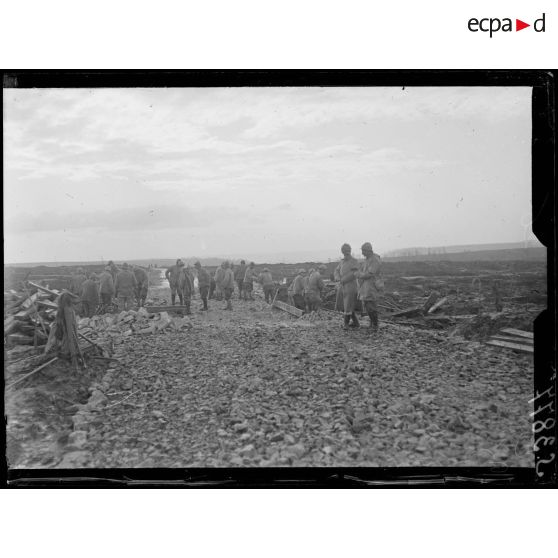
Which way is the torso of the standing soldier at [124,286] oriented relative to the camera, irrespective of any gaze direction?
away from the camera

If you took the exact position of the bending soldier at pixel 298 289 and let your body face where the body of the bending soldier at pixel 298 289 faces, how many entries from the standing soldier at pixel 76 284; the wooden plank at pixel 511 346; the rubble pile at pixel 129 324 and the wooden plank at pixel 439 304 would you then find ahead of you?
2

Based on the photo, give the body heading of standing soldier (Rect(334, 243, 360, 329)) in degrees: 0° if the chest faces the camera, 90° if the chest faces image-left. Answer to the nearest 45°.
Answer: approximately 0°

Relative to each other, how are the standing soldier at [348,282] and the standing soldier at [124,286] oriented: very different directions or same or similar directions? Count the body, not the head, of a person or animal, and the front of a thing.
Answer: very different directions
